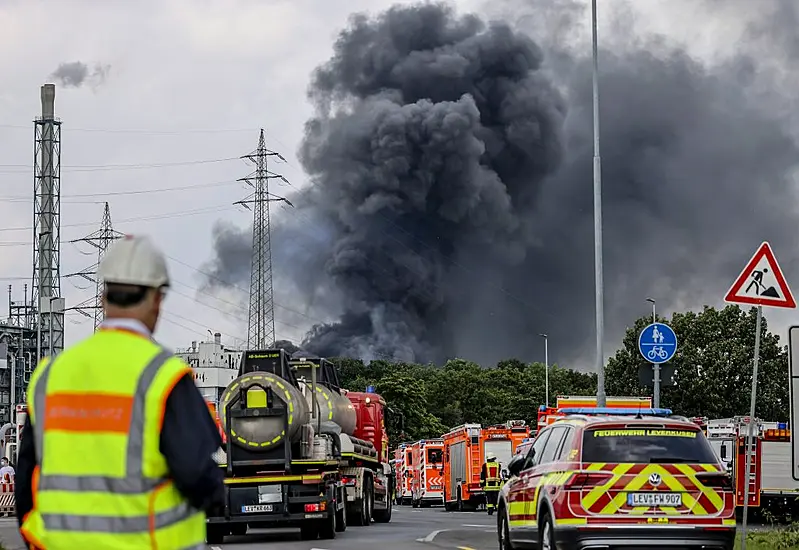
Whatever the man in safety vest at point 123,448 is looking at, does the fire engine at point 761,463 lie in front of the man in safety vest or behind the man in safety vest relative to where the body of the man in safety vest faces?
in front

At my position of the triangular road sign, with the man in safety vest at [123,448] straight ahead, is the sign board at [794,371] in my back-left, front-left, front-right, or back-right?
front-left

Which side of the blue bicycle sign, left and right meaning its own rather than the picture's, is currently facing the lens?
front

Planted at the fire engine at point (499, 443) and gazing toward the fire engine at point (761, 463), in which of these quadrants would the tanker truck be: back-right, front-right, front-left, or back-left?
front-right

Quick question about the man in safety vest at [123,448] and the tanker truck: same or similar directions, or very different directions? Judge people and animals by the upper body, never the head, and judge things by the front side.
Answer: same or similar directions

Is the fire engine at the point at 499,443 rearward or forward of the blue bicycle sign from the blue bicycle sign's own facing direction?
rearward

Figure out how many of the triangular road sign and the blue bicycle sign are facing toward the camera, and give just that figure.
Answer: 2

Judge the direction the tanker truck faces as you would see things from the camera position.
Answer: facing away from the viewer and to the right of the viewer

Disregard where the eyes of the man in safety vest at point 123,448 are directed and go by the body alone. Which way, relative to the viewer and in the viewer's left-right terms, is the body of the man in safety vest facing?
facing away from the viewer and to the right of the viewer

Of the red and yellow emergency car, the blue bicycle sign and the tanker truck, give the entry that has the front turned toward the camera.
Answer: the blue bicycle sign

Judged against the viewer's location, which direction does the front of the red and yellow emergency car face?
facing away from the viewer and to the left of the viewer

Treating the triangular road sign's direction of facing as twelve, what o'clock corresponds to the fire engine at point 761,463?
The fire engine is roughly at 6 o'clock from the triangular road sign.

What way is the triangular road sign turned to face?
toward the camera

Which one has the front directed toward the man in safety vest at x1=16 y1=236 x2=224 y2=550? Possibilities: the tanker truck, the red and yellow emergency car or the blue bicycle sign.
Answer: the blue bicycle sign
